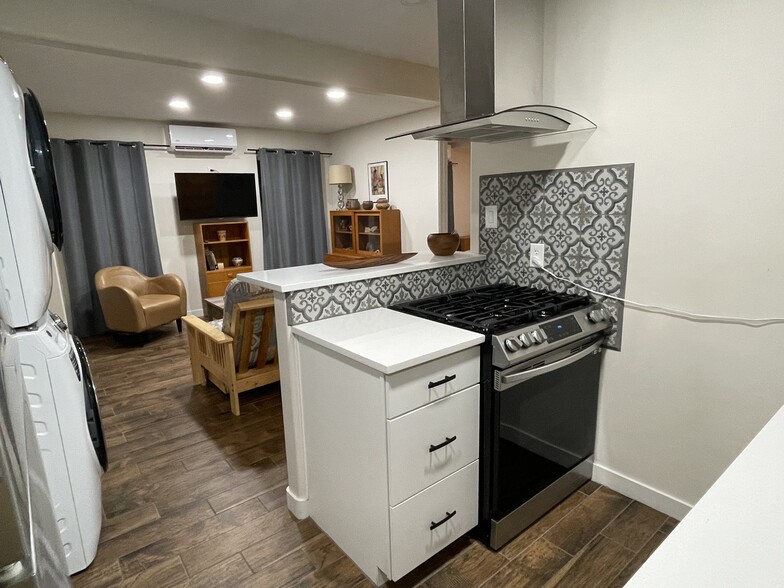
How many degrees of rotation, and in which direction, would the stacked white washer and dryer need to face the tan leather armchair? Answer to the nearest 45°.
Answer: approximately 90° to its left

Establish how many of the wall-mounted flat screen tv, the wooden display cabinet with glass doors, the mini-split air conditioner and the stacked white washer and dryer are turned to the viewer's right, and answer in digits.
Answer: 1

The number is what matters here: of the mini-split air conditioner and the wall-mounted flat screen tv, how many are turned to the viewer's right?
0

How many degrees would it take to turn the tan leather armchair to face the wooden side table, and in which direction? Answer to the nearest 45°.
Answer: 0° — it already faces it

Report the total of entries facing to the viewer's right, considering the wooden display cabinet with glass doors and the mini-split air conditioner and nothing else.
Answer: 0

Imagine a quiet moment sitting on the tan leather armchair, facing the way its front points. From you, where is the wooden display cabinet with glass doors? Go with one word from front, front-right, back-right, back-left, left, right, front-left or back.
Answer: front-left

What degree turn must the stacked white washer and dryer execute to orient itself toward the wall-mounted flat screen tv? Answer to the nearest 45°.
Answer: approximately 45° to its left

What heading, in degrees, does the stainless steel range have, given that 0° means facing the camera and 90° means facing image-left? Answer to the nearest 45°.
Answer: approximately 315°

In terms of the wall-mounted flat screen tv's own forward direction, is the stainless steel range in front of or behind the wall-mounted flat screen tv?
in front

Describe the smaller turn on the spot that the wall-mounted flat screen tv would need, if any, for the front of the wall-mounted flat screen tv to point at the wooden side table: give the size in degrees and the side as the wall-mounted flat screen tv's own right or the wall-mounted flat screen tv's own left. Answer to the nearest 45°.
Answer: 0° — it already faces it

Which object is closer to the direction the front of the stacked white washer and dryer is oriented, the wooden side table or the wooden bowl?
the wooden bowl

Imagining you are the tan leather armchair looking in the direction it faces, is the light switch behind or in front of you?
in front

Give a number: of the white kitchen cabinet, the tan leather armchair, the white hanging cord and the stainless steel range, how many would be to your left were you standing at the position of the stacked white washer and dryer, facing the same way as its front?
1

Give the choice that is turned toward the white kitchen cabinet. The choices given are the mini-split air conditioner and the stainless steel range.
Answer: the mini-split air conditioner

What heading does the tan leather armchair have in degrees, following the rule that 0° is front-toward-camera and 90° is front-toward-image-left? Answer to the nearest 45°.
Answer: approximately 315°

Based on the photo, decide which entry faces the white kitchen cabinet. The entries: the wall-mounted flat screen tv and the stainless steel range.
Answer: the wall-mounted flat screen tv

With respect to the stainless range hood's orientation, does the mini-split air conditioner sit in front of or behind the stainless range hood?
behind

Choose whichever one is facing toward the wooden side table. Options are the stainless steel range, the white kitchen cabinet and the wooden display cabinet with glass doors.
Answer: the wooden display cabinet with glass doors
